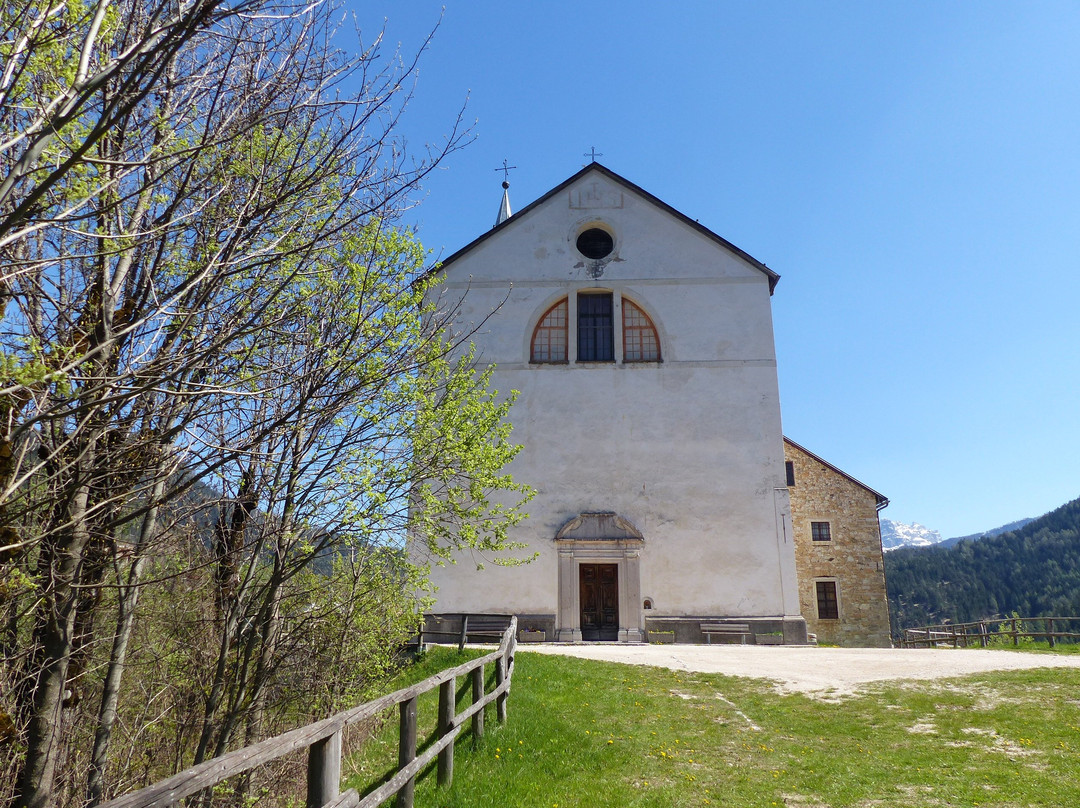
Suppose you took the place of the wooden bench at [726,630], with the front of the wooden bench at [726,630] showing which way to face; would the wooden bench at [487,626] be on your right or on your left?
on your right

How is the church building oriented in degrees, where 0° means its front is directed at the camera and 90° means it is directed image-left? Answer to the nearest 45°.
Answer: approximately 0°

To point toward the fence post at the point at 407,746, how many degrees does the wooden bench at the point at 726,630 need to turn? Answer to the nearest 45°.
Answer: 0° — it already faces it

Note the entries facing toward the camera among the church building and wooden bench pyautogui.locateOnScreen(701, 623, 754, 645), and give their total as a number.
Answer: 2

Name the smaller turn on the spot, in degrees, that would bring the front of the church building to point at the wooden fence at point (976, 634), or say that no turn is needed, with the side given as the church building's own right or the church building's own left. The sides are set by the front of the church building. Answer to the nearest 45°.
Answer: approximately 135° to the church building's own left

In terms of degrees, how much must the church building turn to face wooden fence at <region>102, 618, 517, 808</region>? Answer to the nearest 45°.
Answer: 0° — it already faces it
